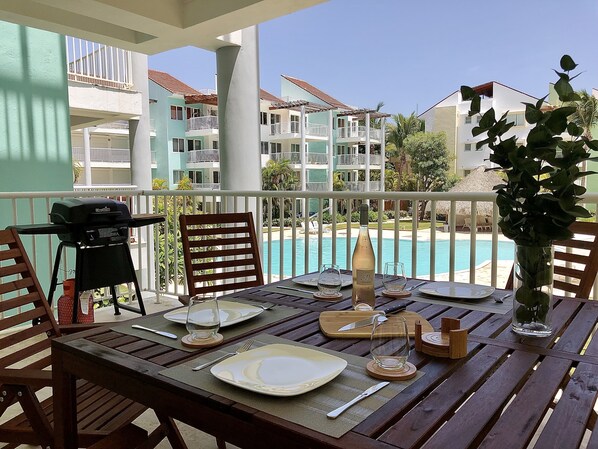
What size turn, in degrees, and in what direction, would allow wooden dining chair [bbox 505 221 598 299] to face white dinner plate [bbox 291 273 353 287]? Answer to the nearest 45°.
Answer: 0° — it already faces it

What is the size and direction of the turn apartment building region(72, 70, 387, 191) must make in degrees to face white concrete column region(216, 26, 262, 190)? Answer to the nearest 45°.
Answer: approximately 45° to its right

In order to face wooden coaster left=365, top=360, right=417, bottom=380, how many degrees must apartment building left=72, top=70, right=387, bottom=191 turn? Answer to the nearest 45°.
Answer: approximately 45° to its right

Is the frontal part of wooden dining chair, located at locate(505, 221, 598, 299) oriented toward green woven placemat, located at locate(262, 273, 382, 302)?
yes

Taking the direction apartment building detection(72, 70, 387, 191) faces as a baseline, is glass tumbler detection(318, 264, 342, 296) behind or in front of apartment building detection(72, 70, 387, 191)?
in front

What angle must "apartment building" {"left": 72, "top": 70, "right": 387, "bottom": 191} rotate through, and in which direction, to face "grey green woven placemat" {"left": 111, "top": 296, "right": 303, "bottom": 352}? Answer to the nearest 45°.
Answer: approximately 45° to its right

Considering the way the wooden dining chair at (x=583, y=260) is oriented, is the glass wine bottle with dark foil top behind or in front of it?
in front

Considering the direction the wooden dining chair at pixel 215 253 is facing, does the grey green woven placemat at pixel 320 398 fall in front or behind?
in front

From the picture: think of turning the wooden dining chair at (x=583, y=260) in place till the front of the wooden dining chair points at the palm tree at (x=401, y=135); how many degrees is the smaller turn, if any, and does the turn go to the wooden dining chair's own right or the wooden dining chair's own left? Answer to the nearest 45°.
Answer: approximately 135° to the wooden dining chair's own right

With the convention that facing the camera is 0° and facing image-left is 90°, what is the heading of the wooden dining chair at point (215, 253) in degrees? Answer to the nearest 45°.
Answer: approximately 315°

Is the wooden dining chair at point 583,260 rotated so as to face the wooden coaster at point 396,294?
yes

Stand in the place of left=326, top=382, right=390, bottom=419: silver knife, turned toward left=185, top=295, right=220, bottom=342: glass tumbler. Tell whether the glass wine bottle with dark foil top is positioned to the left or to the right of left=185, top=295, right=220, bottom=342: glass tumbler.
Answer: right
